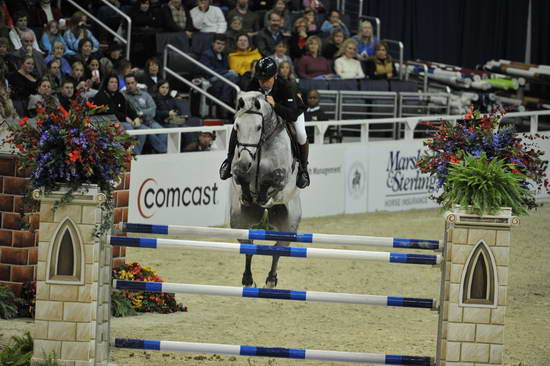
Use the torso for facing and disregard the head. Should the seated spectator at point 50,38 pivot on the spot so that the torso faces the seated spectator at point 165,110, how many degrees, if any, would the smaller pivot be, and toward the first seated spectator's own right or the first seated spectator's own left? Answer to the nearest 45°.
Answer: approximately 45° to the first seated spectator's own left

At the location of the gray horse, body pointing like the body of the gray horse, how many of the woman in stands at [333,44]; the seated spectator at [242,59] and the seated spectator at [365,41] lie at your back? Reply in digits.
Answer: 3

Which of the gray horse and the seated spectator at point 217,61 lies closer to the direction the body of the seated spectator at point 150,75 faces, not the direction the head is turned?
the gray horse

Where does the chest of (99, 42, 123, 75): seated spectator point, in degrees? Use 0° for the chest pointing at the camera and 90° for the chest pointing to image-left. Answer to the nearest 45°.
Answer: approximately 315°

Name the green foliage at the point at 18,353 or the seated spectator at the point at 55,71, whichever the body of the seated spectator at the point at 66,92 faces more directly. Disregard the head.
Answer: the green foliage

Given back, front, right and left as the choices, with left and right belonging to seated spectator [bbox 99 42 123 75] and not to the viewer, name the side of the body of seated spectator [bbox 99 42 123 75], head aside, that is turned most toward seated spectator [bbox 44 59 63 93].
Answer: right

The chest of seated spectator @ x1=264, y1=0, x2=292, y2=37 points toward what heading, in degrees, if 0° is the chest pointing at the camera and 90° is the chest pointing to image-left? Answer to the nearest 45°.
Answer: approximately 0°
